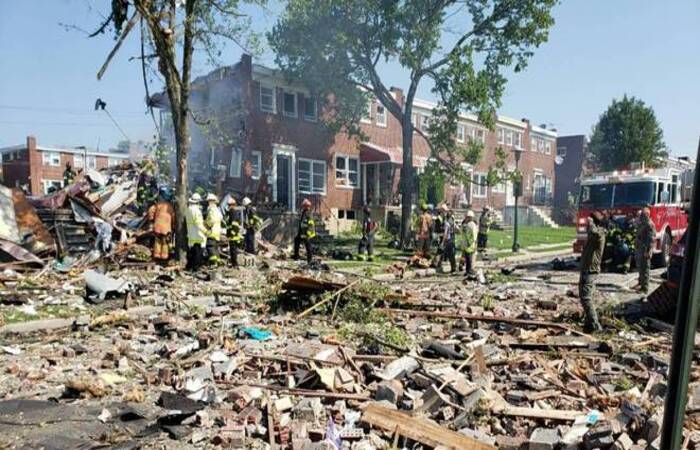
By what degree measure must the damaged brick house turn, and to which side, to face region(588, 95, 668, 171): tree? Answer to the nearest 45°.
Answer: approximately 90° to its left

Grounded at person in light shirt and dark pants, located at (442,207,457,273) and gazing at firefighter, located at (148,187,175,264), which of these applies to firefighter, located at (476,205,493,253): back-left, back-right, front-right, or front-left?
back-right

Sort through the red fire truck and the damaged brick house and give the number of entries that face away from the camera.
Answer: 0

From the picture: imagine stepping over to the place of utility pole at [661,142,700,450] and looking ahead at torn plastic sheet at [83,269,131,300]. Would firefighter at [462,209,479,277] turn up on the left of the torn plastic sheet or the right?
right

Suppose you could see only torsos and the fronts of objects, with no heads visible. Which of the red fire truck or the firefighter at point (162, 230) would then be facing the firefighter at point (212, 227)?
the red fire truck

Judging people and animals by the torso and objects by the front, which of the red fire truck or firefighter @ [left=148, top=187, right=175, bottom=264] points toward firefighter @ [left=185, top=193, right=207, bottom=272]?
the red fire truck

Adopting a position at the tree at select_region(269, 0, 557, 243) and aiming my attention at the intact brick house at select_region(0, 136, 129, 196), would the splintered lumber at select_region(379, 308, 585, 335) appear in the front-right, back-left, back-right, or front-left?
back-left

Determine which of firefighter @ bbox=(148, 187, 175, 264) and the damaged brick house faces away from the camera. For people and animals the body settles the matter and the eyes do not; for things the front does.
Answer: the firefighter

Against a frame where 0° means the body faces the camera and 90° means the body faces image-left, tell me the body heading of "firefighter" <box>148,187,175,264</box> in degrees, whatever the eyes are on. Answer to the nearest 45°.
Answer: approximately 180°

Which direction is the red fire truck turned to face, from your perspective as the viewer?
facing the viewer and to the left of the viewer

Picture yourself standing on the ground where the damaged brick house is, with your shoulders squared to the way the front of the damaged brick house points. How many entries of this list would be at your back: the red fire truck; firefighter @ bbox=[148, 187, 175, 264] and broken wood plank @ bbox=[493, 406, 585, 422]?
0

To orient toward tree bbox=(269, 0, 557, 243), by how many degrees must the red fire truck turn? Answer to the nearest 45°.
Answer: approximately 45° to its right

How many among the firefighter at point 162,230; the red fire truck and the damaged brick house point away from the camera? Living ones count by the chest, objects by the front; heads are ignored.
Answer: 1

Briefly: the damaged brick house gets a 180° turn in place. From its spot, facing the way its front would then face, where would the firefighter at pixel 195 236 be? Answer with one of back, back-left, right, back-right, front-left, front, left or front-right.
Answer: back-left
